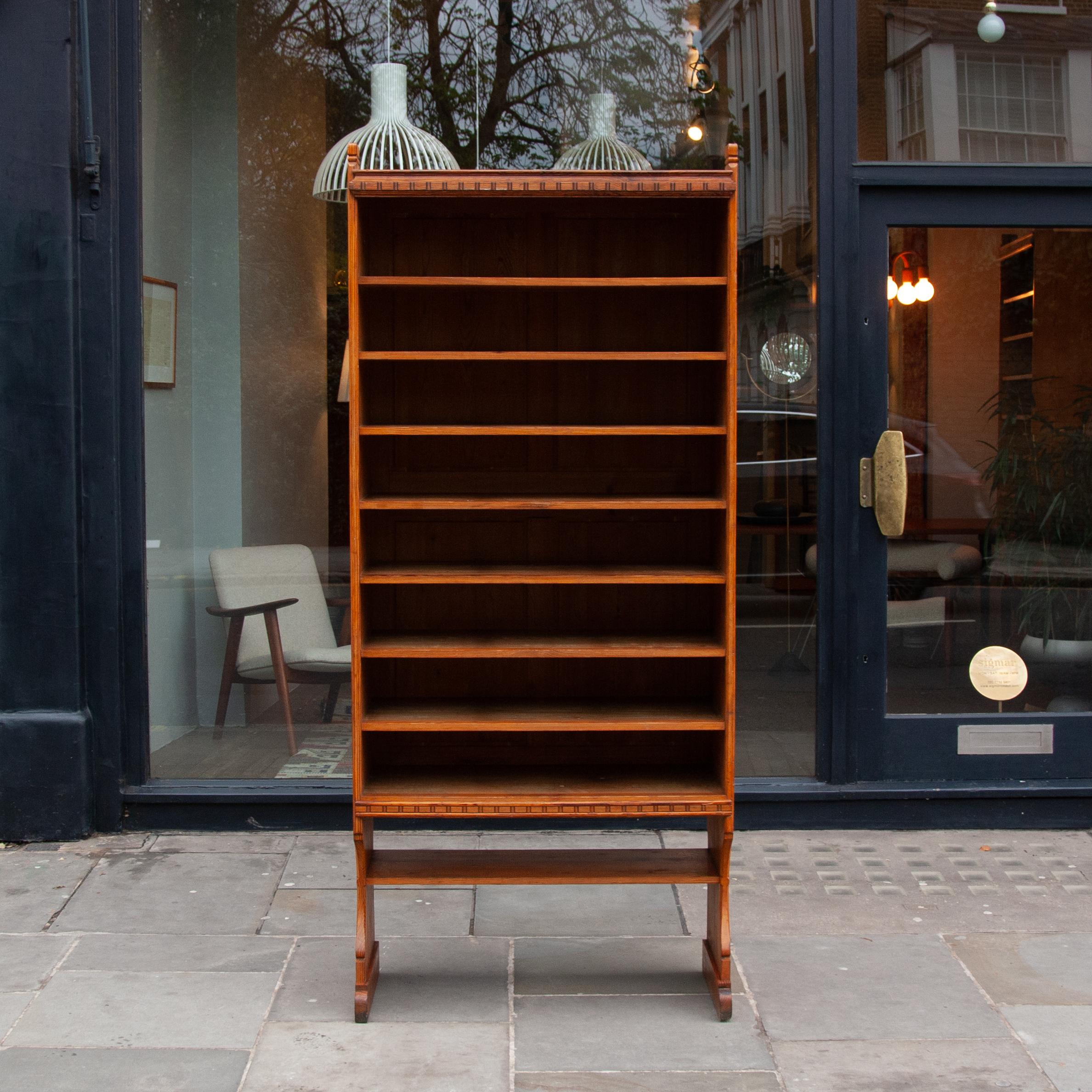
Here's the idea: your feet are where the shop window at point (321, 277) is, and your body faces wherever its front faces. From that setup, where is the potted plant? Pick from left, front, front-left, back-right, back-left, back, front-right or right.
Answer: left

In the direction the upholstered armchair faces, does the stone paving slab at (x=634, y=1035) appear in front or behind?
in front

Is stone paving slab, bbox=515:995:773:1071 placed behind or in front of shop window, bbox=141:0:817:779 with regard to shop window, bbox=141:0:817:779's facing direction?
in front

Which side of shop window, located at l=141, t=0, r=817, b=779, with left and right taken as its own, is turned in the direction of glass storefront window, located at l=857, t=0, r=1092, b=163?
left

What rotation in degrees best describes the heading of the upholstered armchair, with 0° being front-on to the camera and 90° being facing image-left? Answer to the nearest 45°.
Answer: approximately 315°

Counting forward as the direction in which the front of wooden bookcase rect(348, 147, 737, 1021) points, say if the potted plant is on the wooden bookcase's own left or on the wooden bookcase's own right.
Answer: on the wooden bookcase's own left

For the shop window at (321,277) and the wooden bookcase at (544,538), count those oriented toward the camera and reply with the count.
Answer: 2

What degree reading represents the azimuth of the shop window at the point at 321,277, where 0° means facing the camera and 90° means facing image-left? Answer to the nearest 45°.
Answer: approximately 0°

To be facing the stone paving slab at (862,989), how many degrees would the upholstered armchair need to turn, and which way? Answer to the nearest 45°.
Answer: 0° — it already faces it
